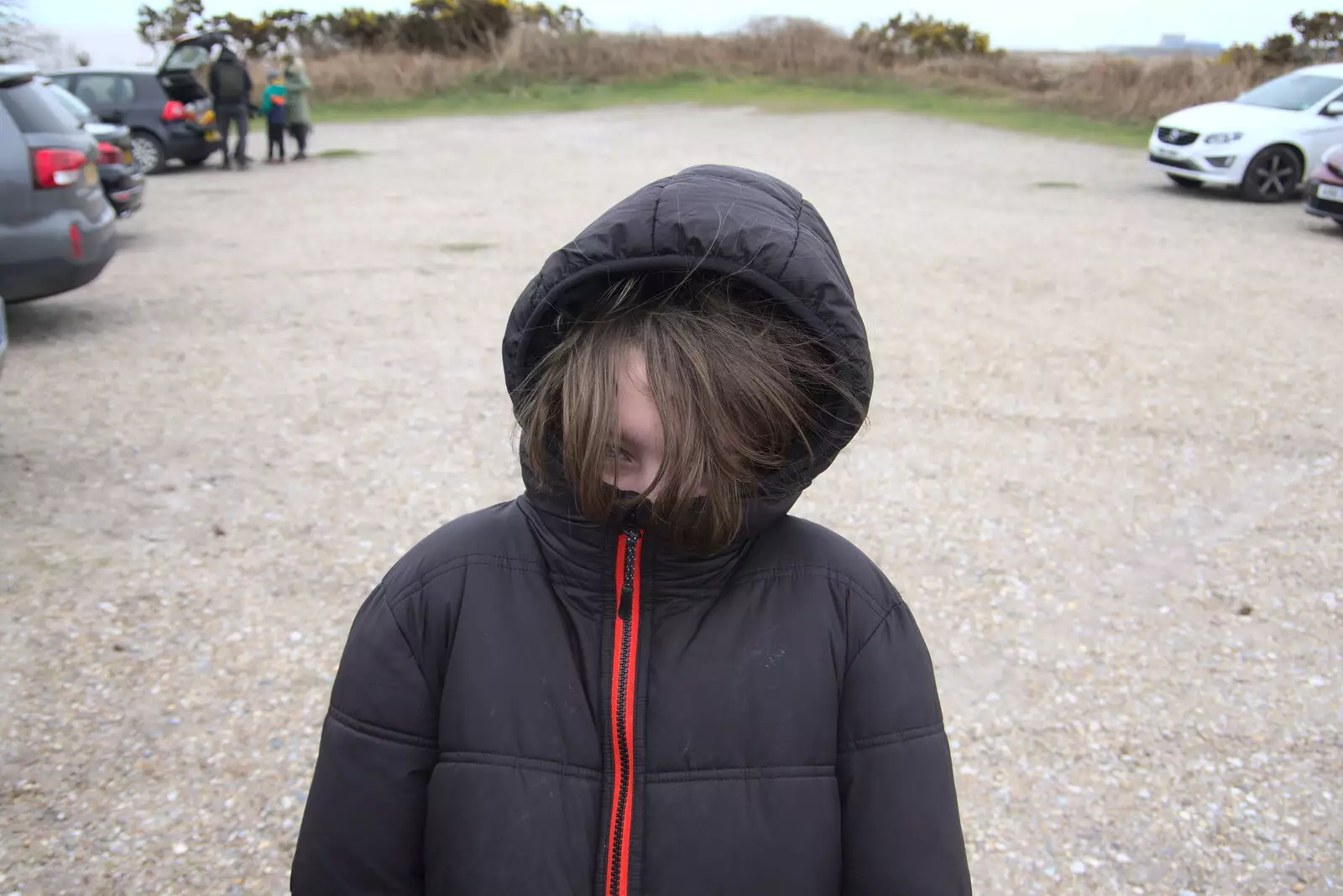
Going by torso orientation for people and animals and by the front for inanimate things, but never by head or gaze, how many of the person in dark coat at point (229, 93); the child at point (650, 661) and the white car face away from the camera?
1

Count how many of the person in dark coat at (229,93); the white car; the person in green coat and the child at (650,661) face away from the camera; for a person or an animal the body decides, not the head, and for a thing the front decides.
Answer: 1

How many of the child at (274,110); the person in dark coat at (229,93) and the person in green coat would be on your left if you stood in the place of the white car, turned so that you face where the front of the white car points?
0

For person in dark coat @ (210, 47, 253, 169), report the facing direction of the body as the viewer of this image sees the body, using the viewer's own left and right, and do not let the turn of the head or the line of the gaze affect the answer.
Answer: facing away from the viewer

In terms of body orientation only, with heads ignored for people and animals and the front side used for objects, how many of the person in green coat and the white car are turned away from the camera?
0

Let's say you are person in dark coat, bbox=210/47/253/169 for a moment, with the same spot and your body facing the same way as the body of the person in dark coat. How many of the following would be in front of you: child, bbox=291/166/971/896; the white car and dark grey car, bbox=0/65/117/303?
0

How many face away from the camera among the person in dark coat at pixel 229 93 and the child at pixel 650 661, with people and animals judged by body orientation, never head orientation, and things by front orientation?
1

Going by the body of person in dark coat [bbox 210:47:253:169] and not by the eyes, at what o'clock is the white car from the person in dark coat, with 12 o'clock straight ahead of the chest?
The white car is roughly at 4 o'clock from the person in dark coat.

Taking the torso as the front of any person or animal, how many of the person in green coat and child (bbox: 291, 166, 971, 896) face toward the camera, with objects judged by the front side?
1

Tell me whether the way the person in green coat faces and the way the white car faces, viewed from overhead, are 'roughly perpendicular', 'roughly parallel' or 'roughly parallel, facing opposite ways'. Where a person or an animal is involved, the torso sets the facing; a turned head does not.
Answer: roughly parallel

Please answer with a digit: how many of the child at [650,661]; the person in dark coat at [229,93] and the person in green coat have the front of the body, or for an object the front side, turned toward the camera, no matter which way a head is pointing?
1

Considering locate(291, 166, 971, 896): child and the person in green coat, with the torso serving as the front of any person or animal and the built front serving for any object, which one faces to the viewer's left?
the person in green coat

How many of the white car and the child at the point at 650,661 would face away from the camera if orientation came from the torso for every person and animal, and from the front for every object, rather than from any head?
0

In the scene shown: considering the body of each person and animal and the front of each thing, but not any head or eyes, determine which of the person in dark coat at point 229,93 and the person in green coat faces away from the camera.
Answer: the person in dark coat

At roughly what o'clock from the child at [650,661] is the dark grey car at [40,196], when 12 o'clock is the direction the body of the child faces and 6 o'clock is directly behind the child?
The dark grey car is roughly at 5 o'clock from the child.

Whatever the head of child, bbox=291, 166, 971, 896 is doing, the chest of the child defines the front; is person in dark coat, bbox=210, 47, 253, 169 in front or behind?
behind

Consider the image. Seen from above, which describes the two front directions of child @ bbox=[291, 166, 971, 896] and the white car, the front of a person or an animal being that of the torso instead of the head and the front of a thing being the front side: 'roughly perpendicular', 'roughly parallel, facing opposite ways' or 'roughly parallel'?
roughly perpendicular

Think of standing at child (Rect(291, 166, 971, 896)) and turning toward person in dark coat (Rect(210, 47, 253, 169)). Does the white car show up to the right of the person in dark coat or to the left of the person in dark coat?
right
